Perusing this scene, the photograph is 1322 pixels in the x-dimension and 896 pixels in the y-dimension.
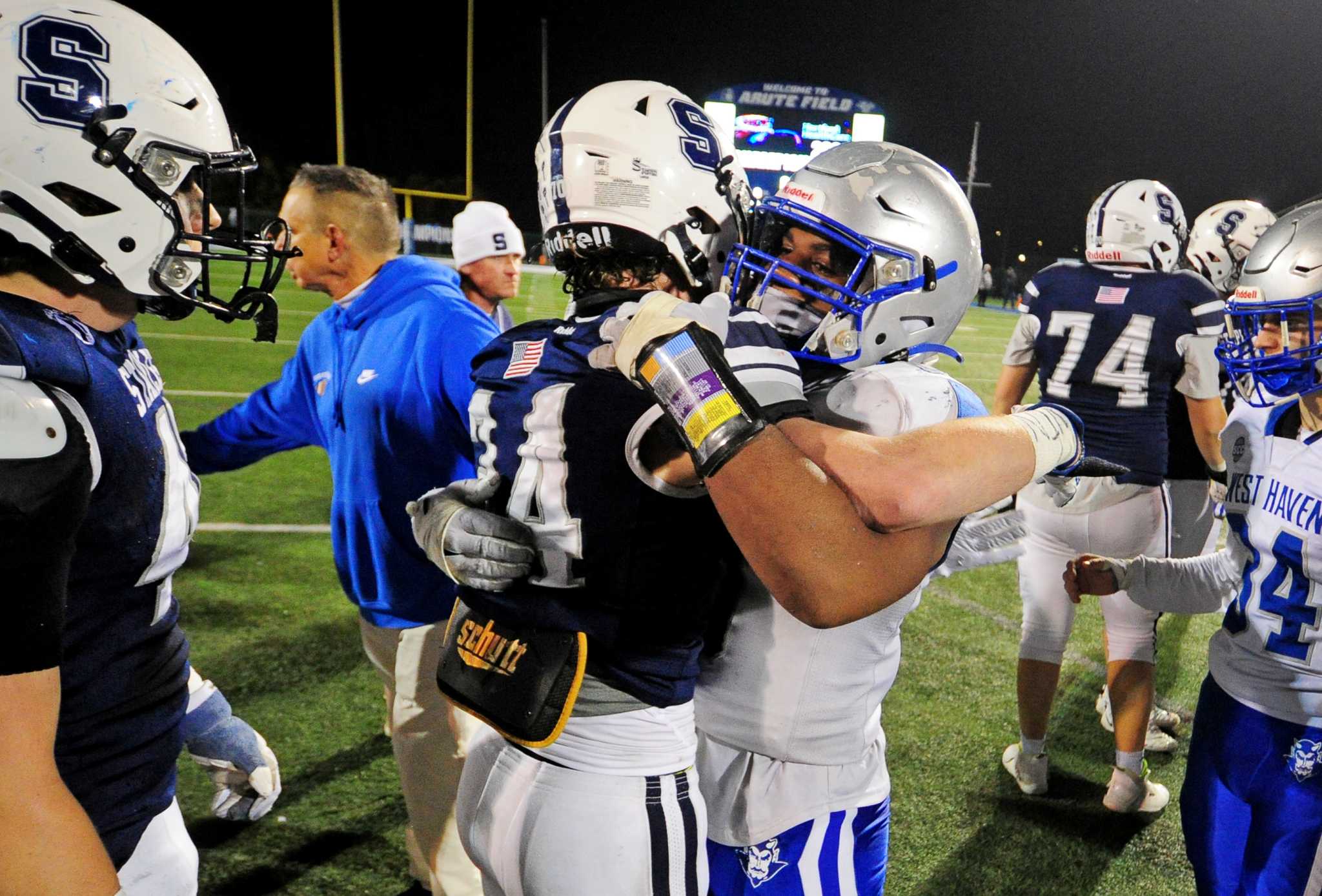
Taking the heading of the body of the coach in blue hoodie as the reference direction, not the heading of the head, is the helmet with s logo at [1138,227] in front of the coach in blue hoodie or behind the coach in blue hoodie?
behind

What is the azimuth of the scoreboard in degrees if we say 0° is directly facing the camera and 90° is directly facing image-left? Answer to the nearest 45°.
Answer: approximately 0°

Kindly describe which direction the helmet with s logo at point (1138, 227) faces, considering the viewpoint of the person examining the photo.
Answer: facing away from the viewer and to the right of the viewer

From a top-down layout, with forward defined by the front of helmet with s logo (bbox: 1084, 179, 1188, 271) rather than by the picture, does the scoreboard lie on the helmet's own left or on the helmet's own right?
on the helmet's own left

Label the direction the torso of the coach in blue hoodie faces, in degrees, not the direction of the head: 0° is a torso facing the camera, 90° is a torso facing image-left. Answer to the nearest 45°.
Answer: approximately 45°

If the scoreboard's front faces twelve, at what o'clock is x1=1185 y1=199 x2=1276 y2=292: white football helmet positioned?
The white football helmet is roughly at 12 o'clock from the scoreboard.
